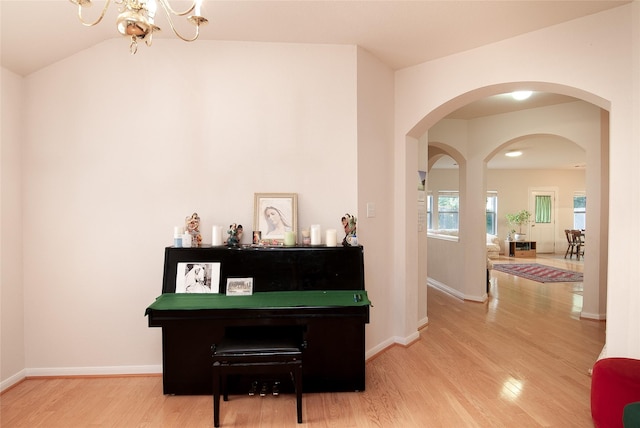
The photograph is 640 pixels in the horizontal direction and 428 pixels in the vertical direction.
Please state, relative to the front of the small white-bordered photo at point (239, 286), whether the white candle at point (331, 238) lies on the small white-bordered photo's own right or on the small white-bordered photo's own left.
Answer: on the small white-bordered photo's own left

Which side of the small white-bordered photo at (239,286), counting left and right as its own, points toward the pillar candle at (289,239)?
left

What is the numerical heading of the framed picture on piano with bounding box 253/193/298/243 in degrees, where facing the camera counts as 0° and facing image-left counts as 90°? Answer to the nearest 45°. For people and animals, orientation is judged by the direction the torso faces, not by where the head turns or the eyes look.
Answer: approximately 0°

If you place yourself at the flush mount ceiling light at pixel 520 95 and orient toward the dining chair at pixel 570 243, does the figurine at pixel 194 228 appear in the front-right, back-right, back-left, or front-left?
back-left

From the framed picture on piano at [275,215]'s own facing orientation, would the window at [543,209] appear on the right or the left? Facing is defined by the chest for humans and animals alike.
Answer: on its left

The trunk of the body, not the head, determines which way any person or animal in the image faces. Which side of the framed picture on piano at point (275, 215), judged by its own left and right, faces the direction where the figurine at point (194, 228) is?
right

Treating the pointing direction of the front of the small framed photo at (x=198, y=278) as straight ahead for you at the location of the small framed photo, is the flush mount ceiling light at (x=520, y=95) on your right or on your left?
on your left

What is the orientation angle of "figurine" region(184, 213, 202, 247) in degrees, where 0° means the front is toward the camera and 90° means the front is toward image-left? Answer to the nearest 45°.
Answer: approximately 0°
